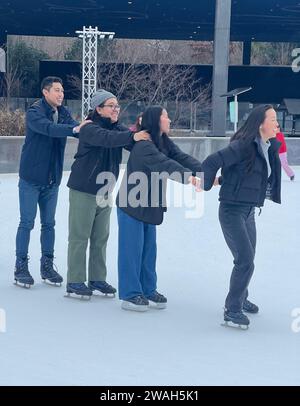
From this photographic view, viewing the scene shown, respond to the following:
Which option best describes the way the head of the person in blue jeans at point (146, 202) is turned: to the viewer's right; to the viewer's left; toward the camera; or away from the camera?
to the viewer's right

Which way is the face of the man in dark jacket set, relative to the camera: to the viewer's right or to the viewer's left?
to the viewer's right

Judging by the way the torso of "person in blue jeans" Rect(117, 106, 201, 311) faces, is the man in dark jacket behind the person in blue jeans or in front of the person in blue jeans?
behind

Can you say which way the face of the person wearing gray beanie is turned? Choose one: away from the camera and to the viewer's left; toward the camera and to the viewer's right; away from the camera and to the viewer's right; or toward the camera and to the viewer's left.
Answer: toward the camera and to the viewer's right

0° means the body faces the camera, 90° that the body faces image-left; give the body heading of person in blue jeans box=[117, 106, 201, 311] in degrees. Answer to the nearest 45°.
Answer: approximately 270°
